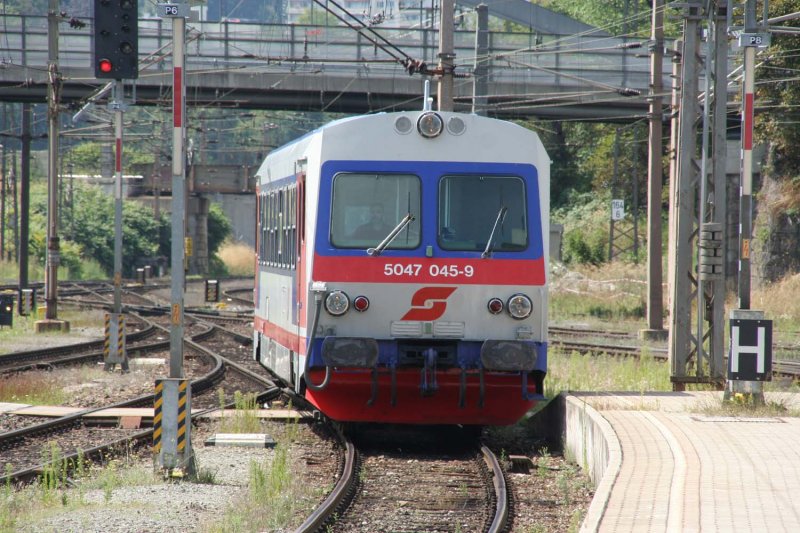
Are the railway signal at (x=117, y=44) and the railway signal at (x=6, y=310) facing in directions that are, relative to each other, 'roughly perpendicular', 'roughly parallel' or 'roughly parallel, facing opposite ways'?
roughly parallel

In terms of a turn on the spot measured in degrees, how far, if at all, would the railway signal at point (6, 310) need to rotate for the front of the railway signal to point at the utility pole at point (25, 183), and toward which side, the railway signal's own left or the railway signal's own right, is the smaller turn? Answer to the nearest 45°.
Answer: approximately 180°

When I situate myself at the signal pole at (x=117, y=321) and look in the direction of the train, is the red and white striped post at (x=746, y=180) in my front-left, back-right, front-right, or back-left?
front-left

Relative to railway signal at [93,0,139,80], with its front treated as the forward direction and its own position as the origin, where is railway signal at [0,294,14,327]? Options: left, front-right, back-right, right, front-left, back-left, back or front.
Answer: back

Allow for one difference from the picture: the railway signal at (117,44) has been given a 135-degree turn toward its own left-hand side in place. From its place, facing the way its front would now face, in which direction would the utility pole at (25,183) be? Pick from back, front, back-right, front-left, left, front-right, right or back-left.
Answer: front-left

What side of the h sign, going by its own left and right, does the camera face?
front

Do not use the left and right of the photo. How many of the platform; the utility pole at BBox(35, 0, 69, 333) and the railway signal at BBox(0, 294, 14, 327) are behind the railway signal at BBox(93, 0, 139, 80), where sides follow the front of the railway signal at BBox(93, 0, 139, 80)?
2

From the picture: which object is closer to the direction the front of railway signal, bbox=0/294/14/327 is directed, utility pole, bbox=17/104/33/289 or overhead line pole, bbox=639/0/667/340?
the overhead line pole

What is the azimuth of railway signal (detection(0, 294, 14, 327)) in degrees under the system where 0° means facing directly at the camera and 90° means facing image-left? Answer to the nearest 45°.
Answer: approximately 0°

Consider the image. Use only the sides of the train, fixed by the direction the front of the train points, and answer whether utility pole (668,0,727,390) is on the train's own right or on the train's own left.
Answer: on the train's own left

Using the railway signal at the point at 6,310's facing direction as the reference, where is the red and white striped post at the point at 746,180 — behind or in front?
in front

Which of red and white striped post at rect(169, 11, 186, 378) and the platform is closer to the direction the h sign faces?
the platform

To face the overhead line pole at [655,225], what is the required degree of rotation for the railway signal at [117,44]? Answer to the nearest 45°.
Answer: approximately 135° to its left

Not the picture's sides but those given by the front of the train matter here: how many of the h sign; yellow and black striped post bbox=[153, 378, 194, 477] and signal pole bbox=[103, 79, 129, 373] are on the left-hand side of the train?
1
